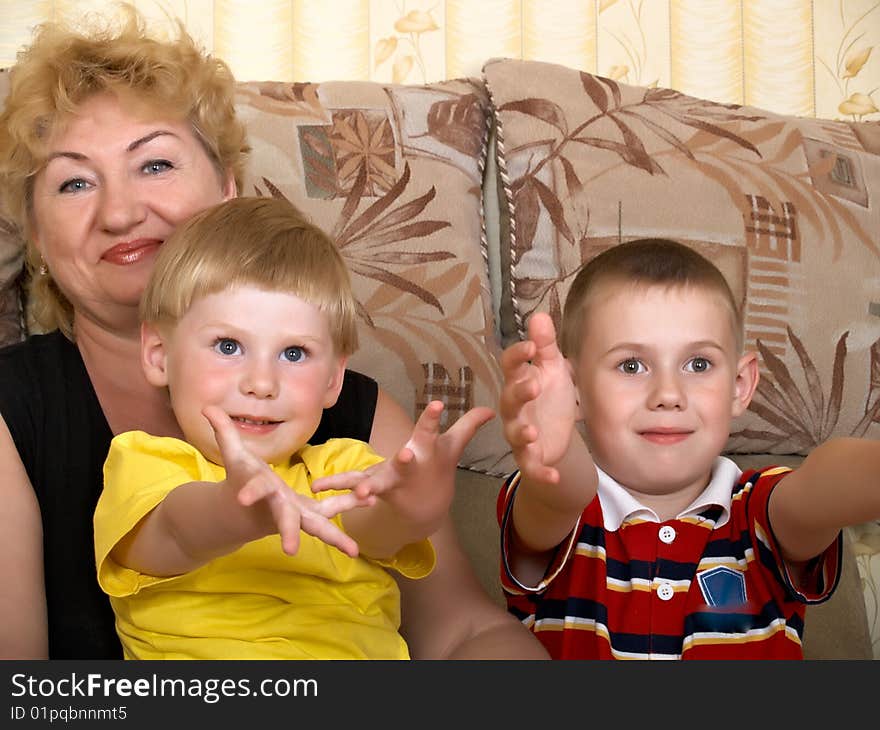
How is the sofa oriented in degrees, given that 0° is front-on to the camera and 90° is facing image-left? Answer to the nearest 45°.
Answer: approximately 0°

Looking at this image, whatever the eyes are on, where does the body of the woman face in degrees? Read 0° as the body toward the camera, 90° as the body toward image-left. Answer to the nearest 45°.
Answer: approximately 0°
